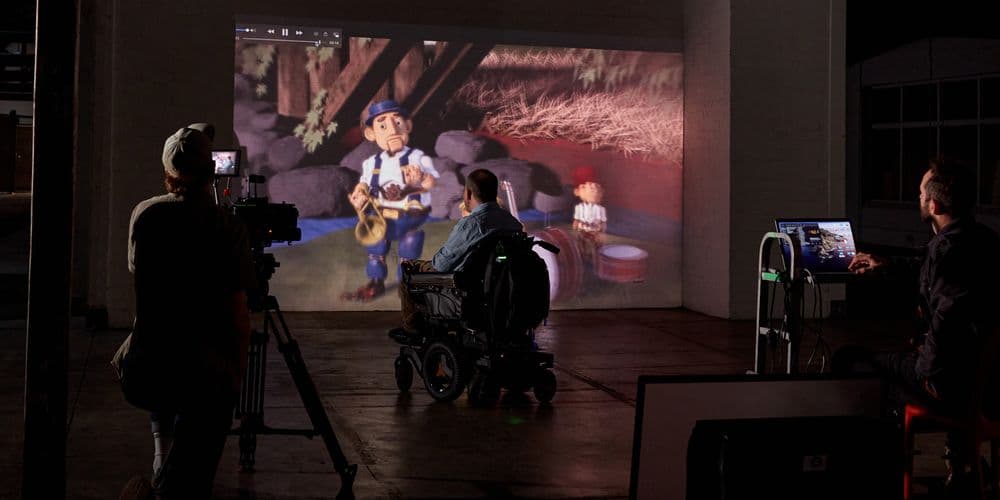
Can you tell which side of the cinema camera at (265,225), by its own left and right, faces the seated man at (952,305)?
right

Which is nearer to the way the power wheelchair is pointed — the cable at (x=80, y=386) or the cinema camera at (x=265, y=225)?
the cable

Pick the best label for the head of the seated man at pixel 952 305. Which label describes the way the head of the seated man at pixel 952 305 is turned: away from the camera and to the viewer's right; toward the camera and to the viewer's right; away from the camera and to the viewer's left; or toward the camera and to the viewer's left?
away from the camera and to the viewer's left

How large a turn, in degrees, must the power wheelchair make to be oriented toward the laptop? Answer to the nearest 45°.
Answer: approximately 135° to its right

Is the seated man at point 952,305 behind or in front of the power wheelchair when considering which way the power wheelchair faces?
behind

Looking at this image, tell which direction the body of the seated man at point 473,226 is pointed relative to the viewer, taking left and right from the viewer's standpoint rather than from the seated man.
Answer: facing away from the viewer and to the left of the viewer

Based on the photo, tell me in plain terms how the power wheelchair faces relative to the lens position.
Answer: facing away from the viewer and to the left of the viewer

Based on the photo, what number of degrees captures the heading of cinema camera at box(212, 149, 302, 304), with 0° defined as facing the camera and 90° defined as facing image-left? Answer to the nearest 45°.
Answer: approximately 225°

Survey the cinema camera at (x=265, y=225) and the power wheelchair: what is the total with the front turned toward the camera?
0
